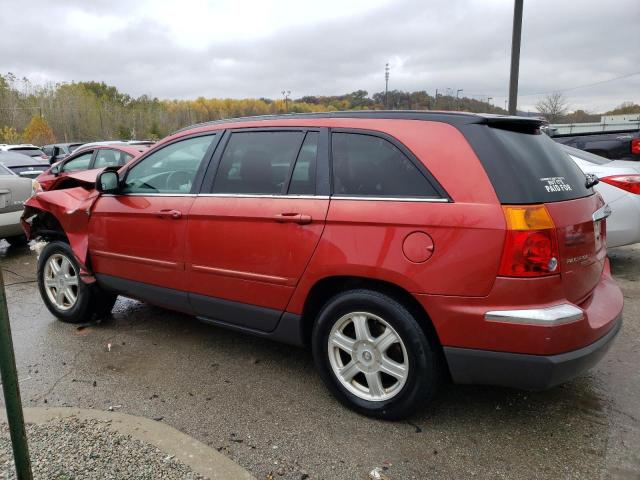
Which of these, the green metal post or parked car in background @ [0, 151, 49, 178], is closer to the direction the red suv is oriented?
the parked car in background

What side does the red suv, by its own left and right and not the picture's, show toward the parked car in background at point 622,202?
right

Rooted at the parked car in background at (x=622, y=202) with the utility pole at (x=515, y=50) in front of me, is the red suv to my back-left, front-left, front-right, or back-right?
back-left

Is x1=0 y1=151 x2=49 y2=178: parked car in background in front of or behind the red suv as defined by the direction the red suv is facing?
in front

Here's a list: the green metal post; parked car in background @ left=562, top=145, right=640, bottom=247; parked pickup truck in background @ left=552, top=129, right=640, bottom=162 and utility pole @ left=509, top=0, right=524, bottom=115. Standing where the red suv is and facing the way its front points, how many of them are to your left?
1

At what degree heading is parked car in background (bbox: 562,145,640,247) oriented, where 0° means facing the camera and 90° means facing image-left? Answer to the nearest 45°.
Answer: approximately 135°

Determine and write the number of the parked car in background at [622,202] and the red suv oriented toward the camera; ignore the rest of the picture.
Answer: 0

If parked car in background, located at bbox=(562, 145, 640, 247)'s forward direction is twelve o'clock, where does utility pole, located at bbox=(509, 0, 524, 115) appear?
The utility pole is roughly at 1 o'clock from the parked car in background.

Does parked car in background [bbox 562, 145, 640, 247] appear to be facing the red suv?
no

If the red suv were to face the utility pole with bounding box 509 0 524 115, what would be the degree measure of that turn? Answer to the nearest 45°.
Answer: approximately 90° to its right

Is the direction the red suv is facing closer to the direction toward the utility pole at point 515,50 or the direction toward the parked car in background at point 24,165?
the parked car in background

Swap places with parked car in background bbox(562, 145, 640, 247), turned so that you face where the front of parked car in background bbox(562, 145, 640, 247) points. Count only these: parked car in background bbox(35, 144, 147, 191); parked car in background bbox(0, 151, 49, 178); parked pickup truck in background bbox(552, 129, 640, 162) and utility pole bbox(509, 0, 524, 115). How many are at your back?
0

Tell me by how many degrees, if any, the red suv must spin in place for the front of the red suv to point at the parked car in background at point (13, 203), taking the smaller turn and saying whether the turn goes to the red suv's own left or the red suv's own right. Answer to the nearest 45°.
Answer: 0° — it already faces it

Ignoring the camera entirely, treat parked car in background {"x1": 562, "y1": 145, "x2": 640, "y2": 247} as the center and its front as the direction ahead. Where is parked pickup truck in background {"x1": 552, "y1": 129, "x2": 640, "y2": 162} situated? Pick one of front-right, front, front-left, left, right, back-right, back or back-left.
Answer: front-right

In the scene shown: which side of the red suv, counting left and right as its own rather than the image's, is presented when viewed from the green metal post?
left

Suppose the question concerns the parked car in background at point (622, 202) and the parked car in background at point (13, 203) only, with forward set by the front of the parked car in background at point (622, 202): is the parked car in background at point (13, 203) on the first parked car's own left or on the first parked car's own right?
on the first parked car's own left

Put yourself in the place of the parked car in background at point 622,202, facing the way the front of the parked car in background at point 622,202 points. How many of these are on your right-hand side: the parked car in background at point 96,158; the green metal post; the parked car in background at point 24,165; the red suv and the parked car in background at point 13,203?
0

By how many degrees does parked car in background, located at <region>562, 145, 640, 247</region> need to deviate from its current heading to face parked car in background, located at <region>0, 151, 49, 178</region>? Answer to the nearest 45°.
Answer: approximately 45° to its left

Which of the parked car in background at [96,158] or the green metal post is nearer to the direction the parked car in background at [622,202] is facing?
the parked car in background

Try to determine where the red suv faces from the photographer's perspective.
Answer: facing away from the viewer and to the left of the viewer
